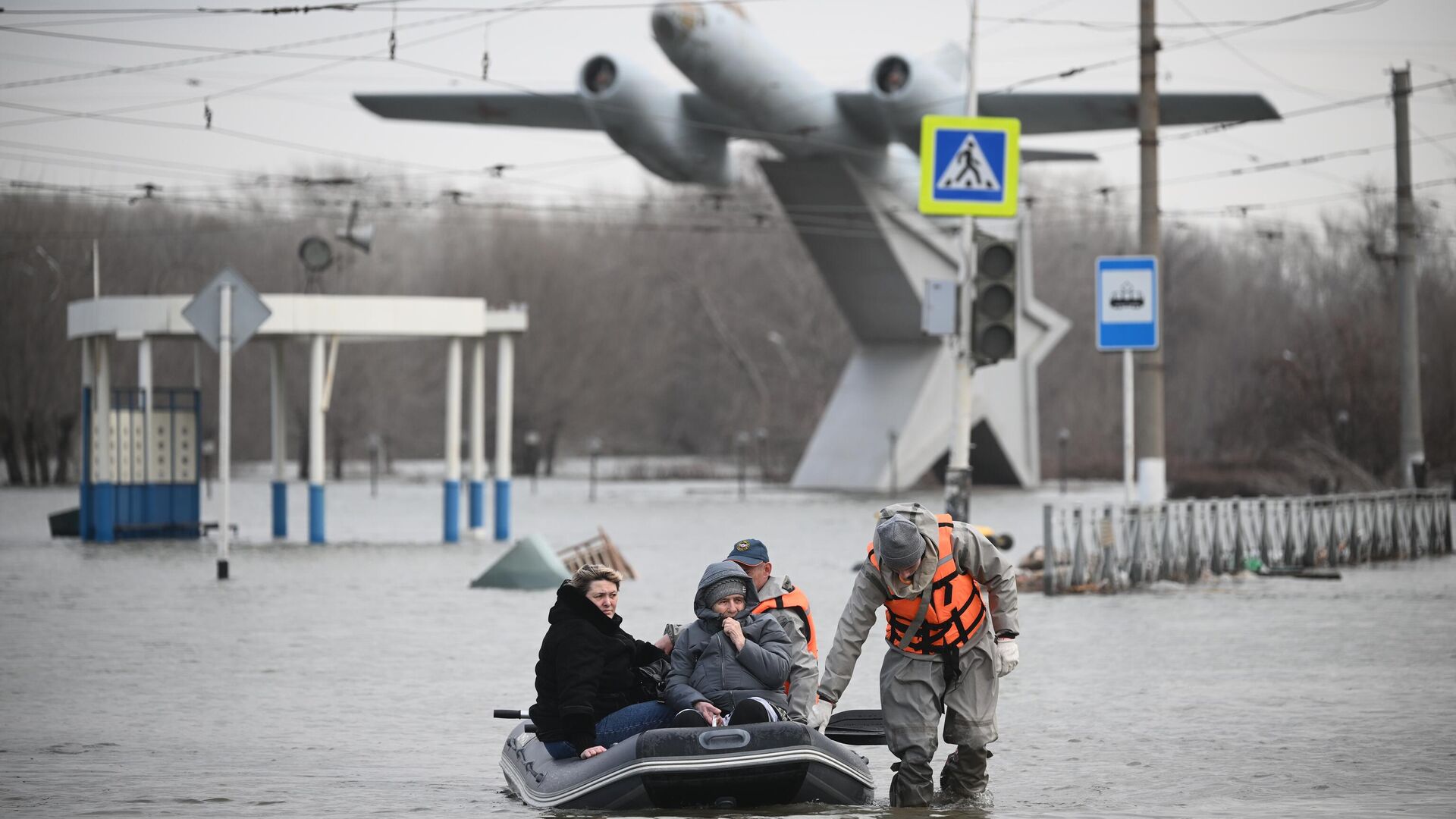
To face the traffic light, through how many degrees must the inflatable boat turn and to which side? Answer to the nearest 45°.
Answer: approximately 180°

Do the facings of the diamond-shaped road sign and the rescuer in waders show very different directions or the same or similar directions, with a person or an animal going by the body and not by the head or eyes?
very different directions

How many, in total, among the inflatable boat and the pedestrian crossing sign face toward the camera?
2

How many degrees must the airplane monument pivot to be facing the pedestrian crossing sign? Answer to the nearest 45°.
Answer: approximately 45° to its left

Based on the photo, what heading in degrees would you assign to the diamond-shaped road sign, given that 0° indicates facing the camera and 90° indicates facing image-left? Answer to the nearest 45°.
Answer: approximately 180°

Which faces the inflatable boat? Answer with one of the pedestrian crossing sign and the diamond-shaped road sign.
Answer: the pedestrian crossing sign

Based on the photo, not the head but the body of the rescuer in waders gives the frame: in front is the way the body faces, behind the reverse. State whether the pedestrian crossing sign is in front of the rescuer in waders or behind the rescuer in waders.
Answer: behind

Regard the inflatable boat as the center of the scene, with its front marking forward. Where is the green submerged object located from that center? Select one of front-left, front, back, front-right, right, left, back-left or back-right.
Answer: back

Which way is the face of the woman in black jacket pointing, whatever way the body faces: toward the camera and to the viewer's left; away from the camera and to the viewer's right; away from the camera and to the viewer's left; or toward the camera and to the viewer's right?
toward the camera and to the viewer's right

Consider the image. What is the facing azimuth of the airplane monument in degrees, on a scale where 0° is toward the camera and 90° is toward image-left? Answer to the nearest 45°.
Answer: approximately 45°

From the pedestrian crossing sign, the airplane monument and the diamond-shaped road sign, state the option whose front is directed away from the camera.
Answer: the diamond-shaped road sign

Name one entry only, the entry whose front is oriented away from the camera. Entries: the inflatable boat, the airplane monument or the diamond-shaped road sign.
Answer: the diamond-shaped road sign

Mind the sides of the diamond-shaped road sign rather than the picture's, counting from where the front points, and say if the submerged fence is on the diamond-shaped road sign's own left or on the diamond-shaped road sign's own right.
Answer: on the diamond-shaped road sign's own right
